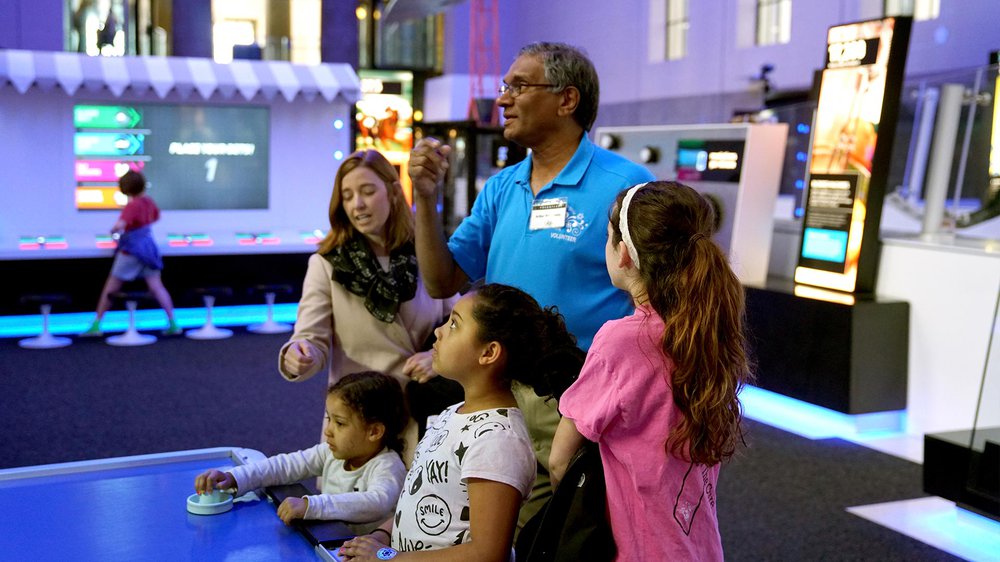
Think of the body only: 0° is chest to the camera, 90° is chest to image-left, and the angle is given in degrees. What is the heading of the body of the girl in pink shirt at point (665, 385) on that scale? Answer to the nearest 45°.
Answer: approximately 135°

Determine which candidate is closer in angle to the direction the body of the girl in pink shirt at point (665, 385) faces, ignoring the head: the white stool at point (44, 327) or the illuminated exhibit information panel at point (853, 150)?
the white stool

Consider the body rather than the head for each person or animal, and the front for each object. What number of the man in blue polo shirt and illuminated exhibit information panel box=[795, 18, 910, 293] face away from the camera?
0

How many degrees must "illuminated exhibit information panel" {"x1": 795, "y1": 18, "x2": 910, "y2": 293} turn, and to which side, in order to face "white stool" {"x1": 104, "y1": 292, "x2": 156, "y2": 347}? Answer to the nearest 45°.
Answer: approximately 45° to its right

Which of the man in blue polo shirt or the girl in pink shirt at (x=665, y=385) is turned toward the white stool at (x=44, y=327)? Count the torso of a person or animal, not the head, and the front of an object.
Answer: the girl in pink shirt

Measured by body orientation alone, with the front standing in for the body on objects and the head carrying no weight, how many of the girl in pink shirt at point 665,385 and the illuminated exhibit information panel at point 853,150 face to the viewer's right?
0

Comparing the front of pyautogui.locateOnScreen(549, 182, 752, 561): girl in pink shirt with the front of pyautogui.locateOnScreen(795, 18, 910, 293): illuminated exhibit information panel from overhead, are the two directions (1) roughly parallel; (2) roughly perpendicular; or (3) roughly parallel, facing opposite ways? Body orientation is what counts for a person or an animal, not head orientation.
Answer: roughly perpendicular

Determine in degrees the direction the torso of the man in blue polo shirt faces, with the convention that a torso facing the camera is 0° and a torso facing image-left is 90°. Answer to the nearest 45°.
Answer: approximately 45°

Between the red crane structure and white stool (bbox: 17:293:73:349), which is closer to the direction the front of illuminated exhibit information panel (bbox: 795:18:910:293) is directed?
the white stool

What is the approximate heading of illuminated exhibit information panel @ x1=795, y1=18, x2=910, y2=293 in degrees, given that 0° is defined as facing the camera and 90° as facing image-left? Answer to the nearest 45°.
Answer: approximately 45°

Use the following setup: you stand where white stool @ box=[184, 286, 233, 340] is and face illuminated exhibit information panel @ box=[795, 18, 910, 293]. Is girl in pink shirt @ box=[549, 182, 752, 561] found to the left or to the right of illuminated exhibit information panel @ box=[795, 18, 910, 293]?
right

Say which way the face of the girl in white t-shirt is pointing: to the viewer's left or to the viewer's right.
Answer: to the viewer's left

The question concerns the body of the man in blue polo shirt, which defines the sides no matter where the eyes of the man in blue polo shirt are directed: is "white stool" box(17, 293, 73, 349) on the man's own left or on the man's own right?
on the man's own right

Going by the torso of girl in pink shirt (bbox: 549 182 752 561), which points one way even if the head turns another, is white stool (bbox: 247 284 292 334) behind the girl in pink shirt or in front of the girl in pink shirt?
in front
